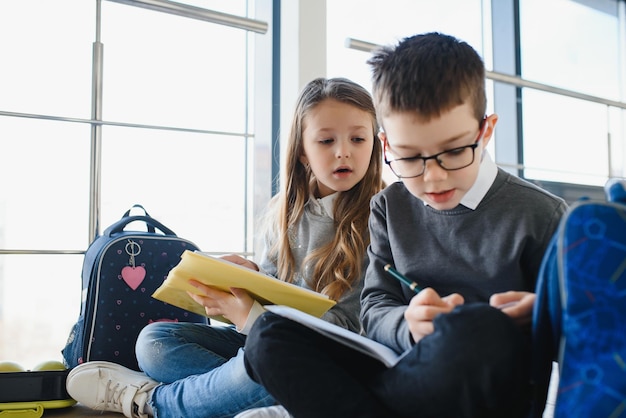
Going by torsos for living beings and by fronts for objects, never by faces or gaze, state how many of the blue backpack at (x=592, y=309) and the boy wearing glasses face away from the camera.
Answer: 0

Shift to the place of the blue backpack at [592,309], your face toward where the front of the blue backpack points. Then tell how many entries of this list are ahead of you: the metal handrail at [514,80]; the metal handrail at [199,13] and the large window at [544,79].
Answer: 0

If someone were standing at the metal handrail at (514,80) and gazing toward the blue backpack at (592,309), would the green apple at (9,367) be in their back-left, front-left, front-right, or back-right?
front-right

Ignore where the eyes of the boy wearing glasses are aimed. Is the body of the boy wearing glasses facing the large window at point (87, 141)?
no

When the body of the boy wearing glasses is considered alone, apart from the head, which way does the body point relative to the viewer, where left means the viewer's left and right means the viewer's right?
facing the viewer and to the left of the viewer

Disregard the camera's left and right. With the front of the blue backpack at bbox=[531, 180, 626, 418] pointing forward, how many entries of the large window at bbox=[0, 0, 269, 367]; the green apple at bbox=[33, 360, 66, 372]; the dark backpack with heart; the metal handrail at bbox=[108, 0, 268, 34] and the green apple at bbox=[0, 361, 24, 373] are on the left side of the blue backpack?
0

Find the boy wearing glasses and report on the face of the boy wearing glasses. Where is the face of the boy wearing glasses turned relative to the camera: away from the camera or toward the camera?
toward the camera

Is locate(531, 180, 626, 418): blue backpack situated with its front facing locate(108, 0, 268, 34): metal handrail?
no

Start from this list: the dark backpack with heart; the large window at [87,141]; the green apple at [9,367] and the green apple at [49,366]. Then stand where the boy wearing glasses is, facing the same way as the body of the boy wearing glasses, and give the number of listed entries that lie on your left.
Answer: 0

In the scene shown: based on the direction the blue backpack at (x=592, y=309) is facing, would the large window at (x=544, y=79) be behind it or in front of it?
behind

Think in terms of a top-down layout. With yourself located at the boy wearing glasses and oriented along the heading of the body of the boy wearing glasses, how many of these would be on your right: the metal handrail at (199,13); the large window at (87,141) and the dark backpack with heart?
3

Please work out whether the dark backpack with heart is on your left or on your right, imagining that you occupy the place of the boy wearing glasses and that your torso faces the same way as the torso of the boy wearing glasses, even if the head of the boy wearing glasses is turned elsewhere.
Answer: on your right

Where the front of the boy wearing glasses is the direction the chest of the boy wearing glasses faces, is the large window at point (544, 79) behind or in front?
behind

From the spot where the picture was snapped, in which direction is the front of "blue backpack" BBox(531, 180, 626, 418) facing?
facing the viewer

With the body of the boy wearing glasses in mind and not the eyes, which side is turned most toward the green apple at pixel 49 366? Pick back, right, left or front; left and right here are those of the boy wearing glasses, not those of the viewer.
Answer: right
